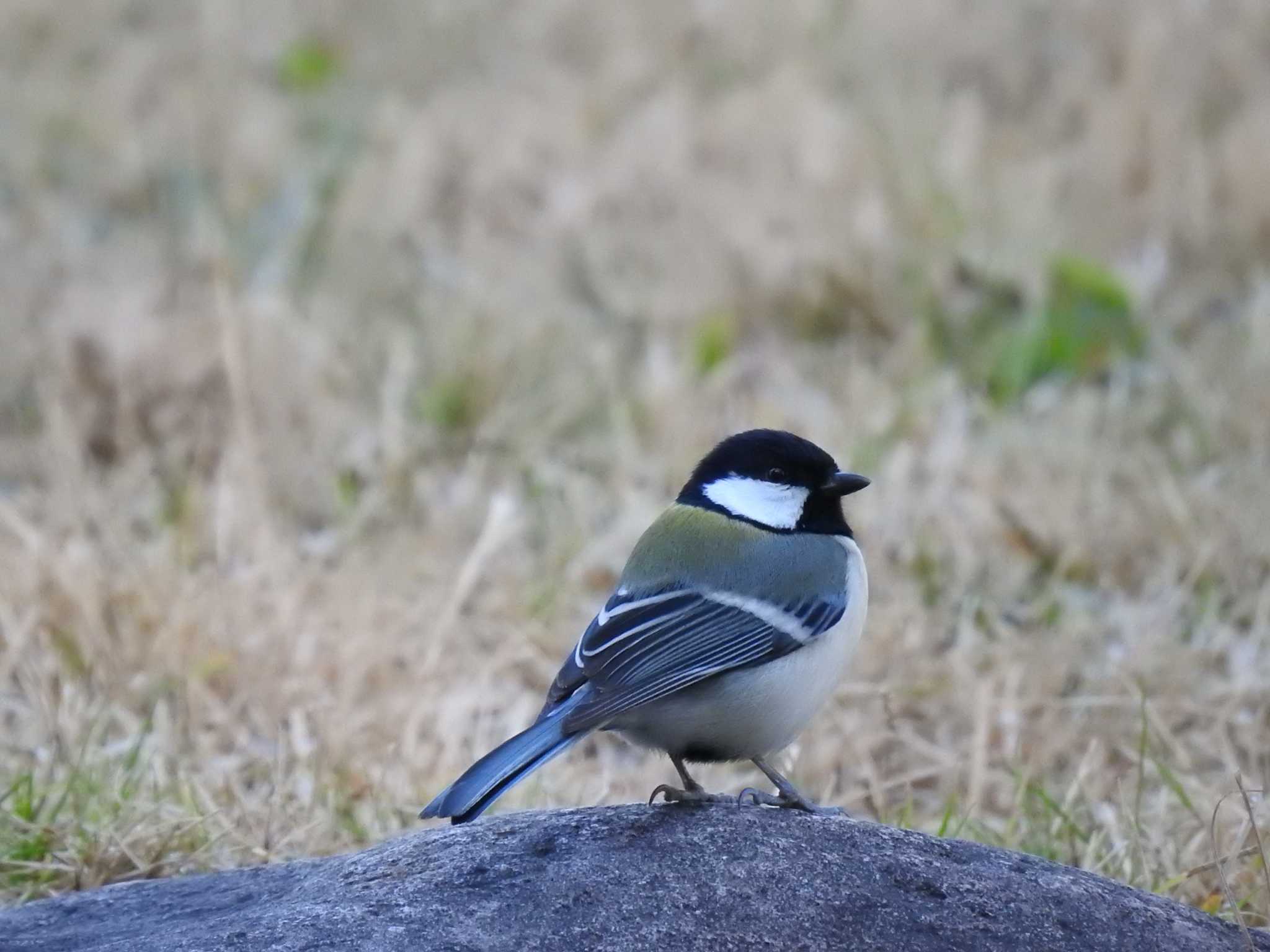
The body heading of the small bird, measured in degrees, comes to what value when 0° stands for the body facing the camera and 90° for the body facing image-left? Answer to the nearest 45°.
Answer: approximately 270°
